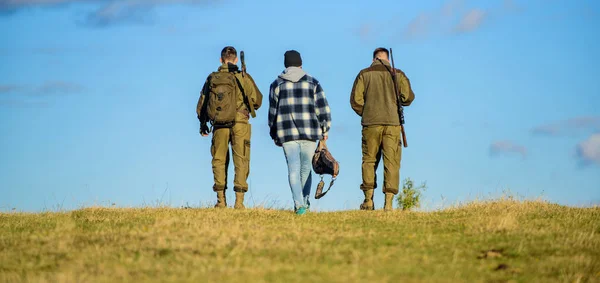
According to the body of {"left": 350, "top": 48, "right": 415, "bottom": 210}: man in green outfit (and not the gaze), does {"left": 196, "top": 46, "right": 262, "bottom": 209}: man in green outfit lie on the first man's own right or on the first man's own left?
on the first man's own left

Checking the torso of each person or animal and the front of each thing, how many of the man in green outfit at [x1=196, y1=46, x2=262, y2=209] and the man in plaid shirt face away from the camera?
2

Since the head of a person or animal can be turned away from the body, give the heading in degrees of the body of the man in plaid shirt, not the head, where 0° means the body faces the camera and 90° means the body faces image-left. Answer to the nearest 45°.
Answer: approximately 180°

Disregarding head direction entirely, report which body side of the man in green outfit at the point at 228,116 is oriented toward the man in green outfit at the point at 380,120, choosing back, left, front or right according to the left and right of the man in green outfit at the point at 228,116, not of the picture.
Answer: right

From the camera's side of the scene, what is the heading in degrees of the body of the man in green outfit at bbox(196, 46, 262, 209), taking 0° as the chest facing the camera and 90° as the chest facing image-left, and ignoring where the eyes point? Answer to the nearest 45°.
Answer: approximately 180°

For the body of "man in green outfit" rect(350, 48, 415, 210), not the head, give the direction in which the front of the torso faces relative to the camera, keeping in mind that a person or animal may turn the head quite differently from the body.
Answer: away from the camera

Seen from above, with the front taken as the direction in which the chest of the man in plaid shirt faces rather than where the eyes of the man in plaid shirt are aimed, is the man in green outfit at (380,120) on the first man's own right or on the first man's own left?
on the first man's own right

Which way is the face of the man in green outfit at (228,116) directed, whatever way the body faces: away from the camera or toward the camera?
away from the camera

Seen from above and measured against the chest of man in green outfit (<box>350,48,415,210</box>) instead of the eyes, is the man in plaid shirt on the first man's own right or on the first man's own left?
on the first man's own left

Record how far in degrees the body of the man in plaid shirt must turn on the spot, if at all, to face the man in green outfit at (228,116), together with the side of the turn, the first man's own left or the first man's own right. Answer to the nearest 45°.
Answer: approximately 45° to the first man's own left

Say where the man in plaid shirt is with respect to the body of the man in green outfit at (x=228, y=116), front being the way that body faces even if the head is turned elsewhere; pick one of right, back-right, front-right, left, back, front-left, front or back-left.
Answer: back-right
